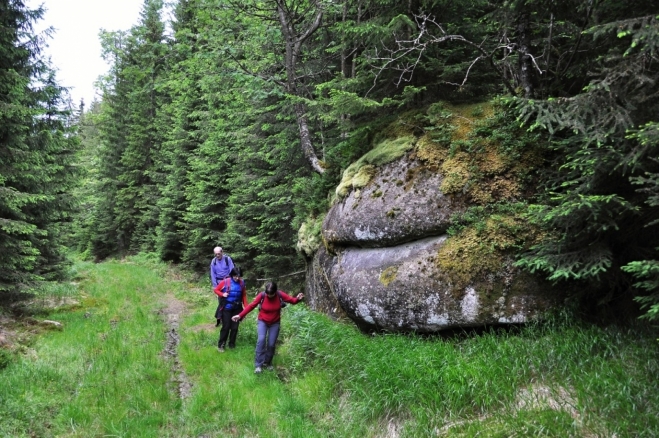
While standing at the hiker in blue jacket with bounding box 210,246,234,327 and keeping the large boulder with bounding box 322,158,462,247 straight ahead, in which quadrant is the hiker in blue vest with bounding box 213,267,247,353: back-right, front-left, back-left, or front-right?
front-right

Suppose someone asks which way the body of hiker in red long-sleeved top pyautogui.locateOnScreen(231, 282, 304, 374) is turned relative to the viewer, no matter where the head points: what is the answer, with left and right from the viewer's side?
facing the viewer

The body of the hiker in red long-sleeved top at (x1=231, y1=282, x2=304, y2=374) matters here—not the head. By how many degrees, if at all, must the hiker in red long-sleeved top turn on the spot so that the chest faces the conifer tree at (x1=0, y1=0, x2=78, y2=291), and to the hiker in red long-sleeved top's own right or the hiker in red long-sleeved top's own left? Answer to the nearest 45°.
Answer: approximately 135° to the hiker in red long-sleeved top's own right

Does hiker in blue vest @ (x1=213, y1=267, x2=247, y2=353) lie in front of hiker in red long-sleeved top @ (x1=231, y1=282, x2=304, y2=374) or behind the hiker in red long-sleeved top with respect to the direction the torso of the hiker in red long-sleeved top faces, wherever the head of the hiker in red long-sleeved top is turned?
behind

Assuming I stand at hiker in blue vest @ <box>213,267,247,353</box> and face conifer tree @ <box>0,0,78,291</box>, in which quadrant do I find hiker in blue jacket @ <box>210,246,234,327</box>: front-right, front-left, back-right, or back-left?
front-right
